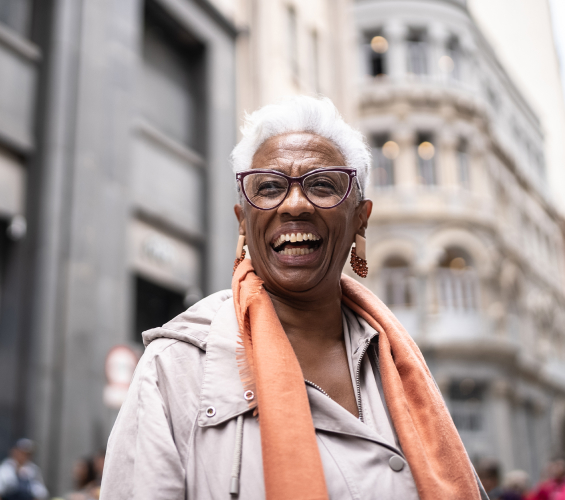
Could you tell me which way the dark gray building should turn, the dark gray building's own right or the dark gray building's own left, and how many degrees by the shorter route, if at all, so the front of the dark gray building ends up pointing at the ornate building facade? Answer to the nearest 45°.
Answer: approximately 90° to the dark gray building's own left

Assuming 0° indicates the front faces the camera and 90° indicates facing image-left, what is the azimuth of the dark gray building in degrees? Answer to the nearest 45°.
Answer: approximately 315°

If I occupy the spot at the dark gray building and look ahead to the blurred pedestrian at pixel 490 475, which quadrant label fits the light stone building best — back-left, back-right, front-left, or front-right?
front-left

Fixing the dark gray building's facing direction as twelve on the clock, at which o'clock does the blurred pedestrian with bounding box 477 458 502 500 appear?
The blurred pedestrian is roughly at 11 o'clock from the dark gray building.

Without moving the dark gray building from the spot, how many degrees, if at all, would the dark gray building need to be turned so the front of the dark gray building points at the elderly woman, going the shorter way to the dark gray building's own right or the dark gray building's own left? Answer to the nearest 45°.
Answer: approximately 45° to the dark gray building's own right

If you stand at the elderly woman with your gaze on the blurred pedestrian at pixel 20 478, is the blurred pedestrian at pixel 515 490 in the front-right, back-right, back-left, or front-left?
front-right
